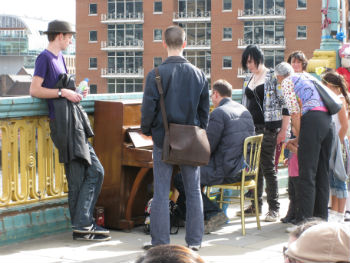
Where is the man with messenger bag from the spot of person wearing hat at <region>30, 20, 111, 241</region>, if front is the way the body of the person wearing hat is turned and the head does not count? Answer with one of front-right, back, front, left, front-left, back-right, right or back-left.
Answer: front-right

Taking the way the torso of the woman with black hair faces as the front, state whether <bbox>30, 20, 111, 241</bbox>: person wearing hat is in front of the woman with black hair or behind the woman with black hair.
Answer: in front

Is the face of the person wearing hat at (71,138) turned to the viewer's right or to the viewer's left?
to the viewer's right

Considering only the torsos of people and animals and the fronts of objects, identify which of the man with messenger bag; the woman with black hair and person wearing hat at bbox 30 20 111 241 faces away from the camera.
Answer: the man with messenger bag

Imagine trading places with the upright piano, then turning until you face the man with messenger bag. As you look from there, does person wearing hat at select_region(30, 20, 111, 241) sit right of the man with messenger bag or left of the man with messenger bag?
right

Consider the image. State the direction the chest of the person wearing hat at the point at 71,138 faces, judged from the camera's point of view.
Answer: to the viewer's right

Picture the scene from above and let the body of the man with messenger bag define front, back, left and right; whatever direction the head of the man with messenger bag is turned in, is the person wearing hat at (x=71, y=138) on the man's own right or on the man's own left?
on the man's own left

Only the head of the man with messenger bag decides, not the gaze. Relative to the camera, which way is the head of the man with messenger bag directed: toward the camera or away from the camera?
away from the camera

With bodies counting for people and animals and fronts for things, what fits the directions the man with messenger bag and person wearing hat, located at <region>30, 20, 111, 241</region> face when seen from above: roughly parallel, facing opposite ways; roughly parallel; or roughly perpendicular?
roughly perpendicular

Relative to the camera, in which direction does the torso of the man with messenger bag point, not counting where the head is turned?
away from the camera

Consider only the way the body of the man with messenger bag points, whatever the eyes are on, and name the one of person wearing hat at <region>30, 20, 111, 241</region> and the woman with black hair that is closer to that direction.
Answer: the woman with black hair

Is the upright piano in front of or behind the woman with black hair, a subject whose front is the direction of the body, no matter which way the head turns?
in front
